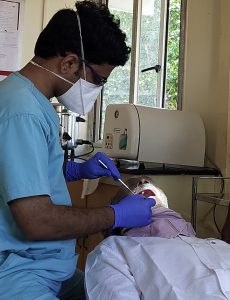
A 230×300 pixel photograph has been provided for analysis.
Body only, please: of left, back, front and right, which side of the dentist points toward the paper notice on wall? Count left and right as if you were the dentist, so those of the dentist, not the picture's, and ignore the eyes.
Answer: left

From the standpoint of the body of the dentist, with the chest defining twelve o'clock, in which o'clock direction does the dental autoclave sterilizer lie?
The dental autoclave sterilizer is roughly at 10 o'clock from the dentist.

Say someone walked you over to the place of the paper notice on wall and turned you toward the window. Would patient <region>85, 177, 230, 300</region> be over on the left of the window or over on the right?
right

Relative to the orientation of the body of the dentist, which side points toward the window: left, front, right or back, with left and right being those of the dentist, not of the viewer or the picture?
left

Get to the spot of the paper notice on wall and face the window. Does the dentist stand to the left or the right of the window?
right

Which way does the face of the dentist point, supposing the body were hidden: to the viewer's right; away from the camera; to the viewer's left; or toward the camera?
to the viewer's right

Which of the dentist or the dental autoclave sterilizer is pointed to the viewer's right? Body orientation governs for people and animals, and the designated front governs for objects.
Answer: the dentist

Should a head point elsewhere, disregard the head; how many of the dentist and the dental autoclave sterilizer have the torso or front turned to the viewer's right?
1

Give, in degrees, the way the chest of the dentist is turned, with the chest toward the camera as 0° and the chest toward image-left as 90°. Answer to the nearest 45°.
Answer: approximately 270°

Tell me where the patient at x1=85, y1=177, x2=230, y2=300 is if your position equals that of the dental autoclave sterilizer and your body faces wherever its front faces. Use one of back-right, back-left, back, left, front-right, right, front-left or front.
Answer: front-left
